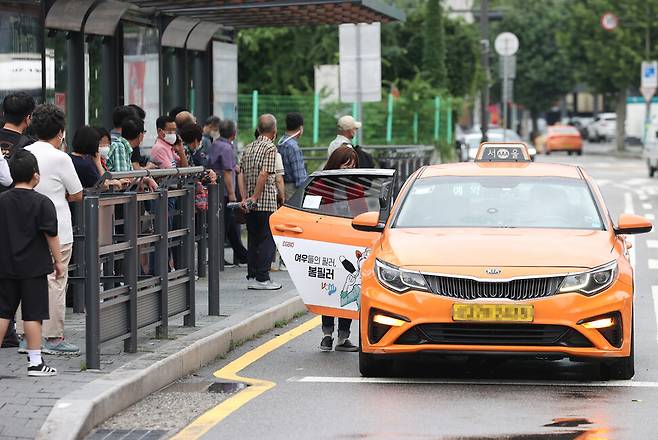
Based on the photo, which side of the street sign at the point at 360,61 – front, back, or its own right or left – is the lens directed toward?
back

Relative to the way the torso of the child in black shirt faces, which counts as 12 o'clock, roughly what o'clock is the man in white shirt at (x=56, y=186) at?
The man in white shirt is roughly at 11 o'clock from the child in black shirt.

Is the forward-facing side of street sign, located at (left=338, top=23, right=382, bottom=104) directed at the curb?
no

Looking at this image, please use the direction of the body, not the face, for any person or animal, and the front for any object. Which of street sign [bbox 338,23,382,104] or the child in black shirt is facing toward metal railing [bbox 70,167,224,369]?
the child in black shirt

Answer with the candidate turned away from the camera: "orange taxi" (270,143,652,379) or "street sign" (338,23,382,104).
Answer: the street sign

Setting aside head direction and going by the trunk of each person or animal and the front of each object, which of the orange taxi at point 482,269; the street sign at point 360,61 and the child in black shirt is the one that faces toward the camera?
the orange taxi

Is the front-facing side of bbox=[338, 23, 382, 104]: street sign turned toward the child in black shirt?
no

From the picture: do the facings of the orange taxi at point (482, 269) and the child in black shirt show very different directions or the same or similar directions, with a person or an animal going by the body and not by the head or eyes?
very different directions

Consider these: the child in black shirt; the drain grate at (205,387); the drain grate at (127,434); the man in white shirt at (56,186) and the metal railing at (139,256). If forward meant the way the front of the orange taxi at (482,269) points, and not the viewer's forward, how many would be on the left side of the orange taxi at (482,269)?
0

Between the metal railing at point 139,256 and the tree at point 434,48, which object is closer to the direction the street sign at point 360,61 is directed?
the tree

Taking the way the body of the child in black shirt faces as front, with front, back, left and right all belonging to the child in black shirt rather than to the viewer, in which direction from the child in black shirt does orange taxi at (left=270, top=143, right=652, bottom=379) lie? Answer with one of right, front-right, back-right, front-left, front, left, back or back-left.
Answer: front-right

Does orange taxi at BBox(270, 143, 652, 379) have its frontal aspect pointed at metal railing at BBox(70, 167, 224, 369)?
no

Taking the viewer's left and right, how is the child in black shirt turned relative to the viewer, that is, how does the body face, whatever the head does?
facing away from the viewer and to the right of the viewer

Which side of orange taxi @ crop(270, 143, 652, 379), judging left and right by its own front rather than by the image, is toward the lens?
front

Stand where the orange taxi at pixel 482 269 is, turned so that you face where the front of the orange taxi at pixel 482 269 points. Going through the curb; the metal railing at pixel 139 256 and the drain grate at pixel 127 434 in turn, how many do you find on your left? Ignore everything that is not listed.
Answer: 0

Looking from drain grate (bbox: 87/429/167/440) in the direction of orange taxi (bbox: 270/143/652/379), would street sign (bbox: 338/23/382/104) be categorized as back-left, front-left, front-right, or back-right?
front-left

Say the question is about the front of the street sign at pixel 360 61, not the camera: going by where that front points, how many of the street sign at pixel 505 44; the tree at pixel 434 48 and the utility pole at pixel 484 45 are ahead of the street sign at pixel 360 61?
3

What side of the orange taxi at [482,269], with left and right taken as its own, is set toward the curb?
right
